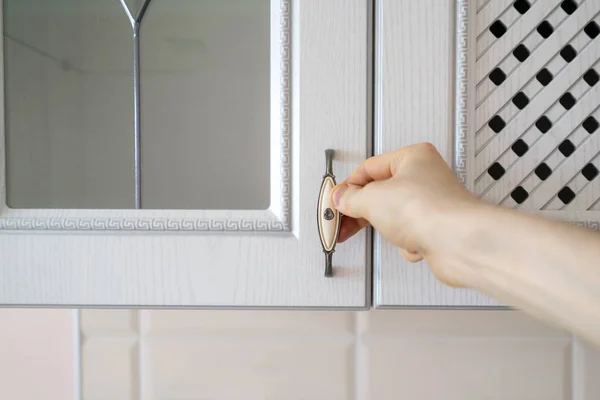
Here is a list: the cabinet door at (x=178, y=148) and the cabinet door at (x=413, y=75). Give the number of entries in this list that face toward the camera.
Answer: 2

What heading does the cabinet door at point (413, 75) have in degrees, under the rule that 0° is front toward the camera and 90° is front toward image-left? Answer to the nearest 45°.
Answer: approximately 0°

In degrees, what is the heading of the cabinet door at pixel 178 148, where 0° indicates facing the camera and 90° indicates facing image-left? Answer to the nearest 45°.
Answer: approximately 0°
